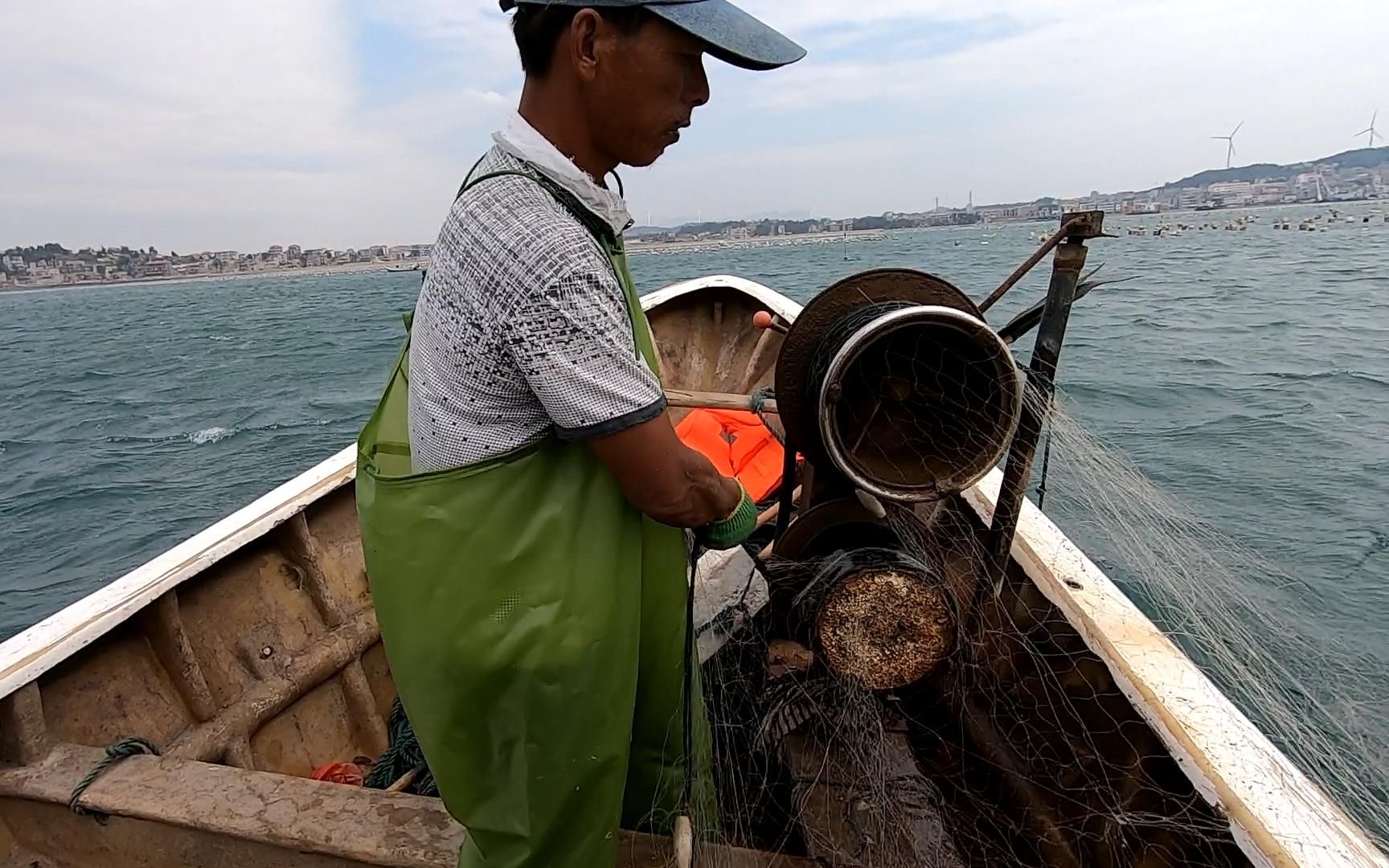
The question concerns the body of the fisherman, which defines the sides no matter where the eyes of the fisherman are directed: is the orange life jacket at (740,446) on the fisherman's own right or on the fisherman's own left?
on the fisherman's own left

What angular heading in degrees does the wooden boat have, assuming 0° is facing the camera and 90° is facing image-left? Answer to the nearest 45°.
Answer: approximately 180°

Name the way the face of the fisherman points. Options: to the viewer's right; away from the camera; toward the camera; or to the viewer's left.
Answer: to the viewer's right

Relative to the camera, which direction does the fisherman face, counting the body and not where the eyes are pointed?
to the viewer's right

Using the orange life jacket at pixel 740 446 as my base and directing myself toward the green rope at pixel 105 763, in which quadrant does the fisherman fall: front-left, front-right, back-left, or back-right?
front-left
